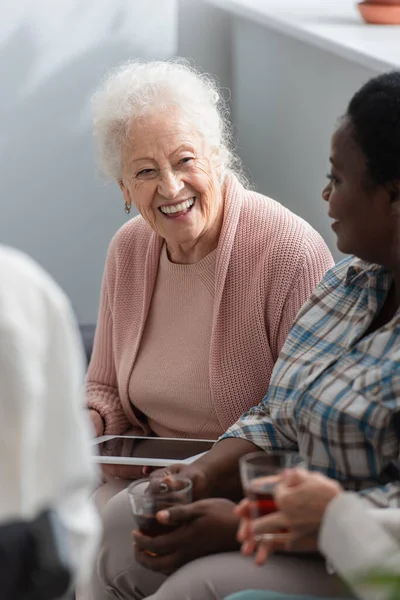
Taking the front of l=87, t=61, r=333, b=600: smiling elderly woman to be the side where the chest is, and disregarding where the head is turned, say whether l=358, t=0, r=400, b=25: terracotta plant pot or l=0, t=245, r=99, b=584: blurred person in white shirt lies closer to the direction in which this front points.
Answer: the blurred person in white shirt

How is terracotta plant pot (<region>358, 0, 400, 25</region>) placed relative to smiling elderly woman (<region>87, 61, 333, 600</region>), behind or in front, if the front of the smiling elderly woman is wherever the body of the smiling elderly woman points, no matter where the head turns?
behind

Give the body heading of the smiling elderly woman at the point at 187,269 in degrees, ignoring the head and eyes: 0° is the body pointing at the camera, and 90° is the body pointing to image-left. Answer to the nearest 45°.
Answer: approximately 45°
